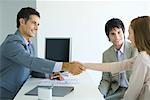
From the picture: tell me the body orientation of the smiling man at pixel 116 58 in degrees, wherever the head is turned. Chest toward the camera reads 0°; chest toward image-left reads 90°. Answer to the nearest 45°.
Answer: approximately 0°

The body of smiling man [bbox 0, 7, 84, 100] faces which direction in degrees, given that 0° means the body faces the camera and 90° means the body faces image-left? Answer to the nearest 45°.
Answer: approximately 270°

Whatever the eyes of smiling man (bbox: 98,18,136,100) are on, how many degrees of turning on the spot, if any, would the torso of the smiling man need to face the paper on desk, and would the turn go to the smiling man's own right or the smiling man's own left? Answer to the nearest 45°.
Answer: approximately 45° to the smiling man's own right

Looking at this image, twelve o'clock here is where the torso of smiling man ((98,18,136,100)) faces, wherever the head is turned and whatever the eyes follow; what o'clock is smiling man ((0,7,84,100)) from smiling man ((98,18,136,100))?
smiling man ((0,7,84,100)) is roughly at 2 o'clock from smiling man ((98,18,136,100)).

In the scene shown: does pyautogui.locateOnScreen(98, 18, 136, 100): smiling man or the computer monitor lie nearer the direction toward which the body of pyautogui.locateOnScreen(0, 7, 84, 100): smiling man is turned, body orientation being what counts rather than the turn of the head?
the smiling man

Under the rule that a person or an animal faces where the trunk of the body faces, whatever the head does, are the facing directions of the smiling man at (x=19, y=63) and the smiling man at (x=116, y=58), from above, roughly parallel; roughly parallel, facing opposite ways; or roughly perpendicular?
roughly perpendicular

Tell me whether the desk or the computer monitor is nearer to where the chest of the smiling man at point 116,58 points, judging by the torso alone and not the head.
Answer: the desk

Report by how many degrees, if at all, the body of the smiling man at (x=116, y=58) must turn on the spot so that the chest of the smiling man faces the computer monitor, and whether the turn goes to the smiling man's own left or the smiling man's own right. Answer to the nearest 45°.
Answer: approximately 90° to the smiling man's own right
